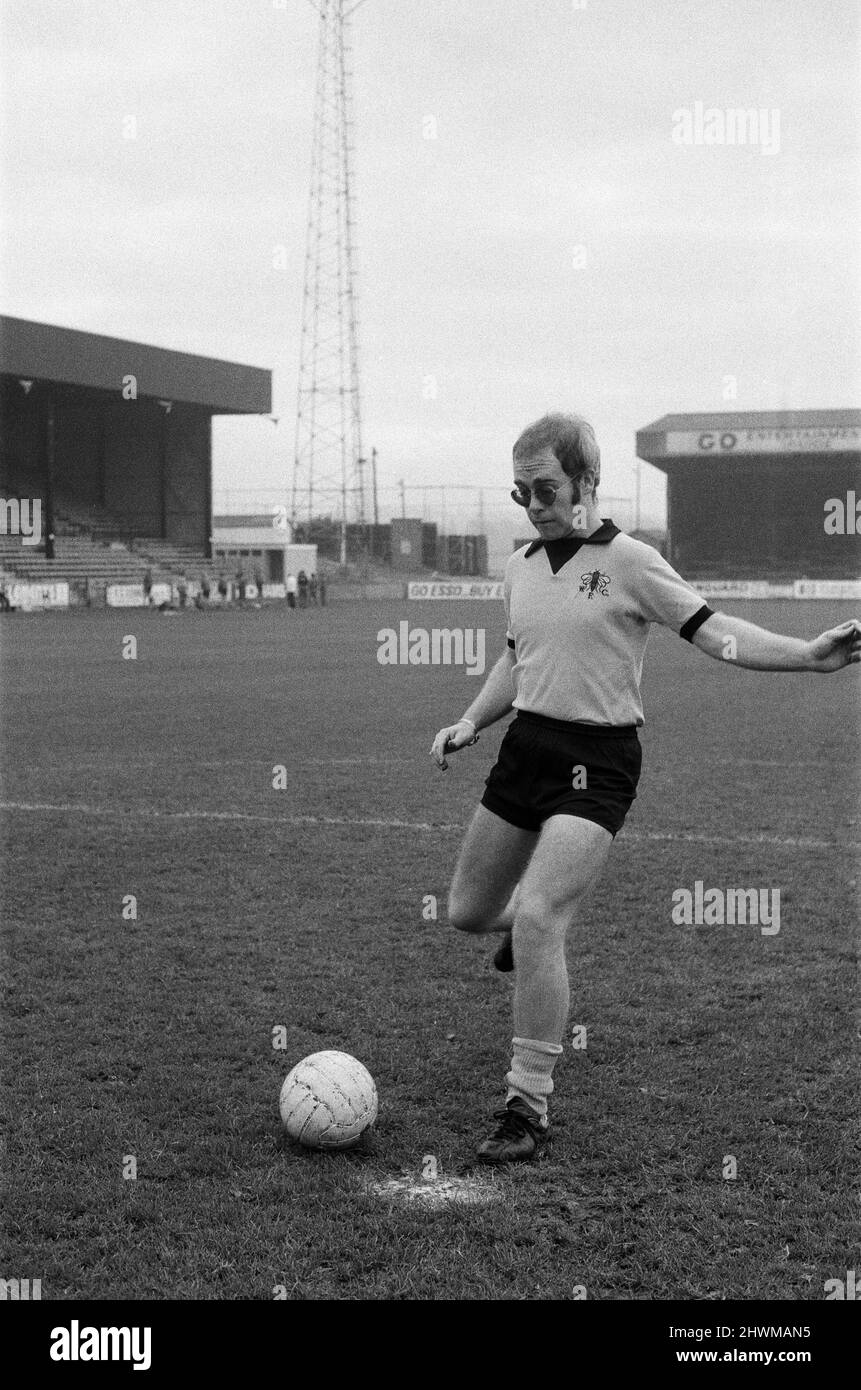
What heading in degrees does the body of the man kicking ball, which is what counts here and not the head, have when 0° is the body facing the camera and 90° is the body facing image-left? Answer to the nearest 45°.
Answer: approximately 45°
